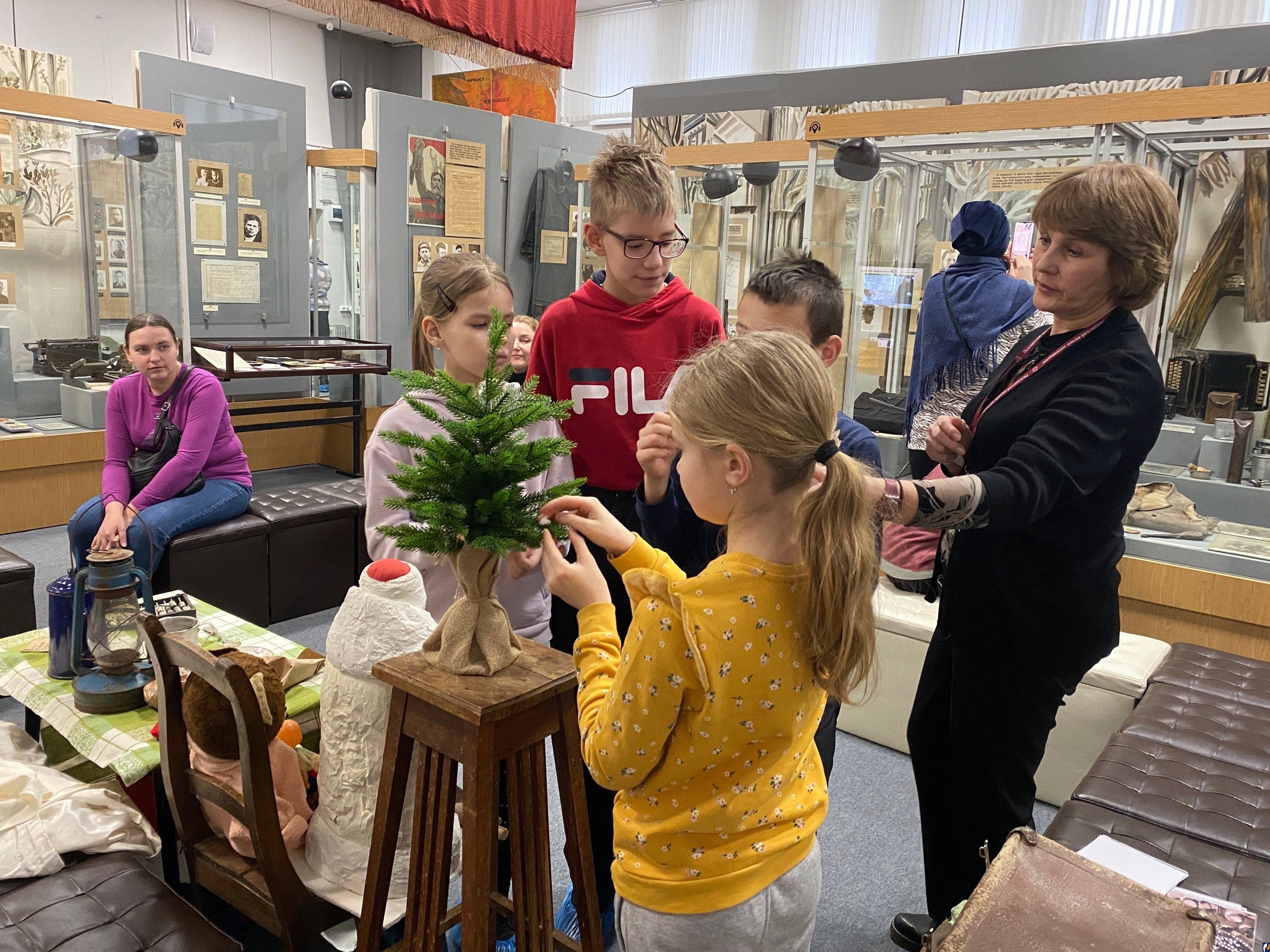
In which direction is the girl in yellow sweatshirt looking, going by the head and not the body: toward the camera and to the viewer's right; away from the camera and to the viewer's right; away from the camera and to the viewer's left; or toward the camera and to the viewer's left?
away from the camera and to the viewer's left

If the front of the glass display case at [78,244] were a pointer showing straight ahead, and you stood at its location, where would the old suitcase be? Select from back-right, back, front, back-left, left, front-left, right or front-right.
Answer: front-right

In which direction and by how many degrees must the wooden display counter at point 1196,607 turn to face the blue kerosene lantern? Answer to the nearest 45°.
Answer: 0° — it already faces it

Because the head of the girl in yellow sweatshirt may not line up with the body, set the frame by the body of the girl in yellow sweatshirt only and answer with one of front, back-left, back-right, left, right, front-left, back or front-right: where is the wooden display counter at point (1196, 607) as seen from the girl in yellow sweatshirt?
right

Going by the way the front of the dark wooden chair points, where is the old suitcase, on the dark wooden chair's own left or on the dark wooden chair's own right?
on the dark wooden chair's own right

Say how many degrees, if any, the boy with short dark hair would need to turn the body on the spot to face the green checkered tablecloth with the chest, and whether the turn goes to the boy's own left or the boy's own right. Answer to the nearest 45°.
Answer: approximately 45° to the boy's own right

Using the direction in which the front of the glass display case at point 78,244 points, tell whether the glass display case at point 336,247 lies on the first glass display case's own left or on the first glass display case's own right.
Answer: on the first glass display case's own left

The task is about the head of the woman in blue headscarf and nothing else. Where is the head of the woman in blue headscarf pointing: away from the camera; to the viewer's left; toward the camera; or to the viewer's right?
away from the camera

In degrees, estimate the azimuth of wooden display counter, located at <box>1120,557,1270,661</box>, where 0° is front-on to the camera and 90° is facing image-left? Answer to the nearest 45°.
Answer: approximately 45°

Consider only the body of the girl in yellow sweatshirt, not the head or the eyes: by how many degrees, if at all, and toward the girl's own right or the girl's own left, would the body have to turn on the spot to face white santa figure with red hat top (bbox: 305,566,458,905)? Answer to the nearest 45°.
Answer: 0° — they already face it

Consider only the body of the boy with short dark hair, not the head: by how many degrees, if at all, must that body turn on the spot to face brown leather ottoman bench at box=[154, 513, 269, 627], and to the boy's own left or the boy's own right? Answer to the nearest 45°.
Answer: approximately 90° to the boy's own right
